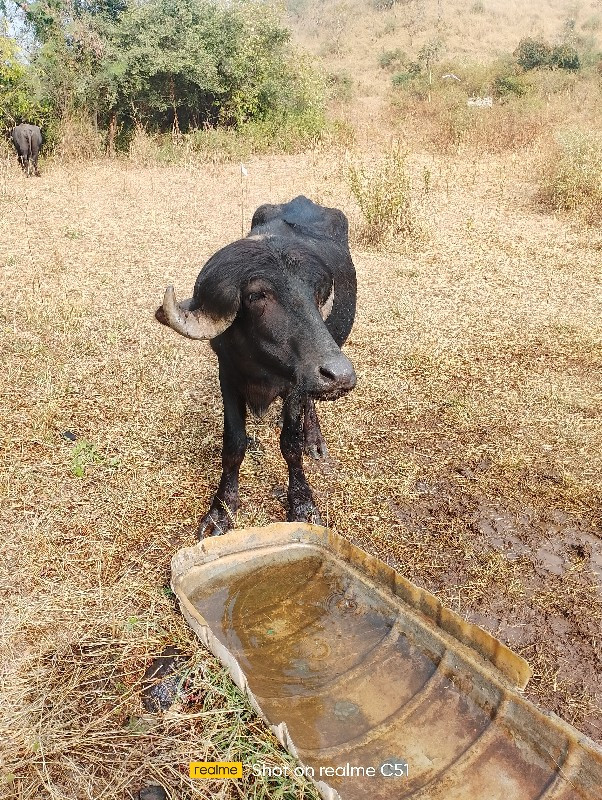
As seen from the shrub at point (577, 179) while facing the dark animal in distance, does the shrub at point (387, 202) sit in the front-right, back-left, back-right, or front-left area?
front-left

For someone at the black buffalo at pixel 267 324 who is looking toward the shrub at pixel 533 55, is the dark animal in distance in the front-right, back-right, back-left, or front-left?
front-left

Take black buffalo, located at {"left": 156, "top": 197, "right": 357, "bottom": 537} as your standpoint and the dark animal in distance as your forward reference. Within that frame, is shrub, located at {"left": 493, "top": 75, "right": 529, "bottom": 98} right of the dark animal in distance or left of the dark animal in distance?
right

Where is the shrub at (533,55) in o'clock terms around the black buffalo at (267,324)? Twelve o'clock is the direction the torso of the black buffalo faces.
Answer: The shrub is roughly at 7 o'clock from the black buffalo.

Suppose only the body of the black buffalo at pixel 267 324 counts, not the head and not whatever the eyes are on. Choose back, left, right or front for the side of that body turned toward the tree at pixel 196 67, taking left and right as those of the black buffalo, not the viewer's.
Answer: back

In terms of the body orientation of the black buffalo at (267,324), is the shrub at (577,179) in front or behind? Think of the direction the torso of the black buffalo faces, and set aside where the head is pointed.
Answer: behind

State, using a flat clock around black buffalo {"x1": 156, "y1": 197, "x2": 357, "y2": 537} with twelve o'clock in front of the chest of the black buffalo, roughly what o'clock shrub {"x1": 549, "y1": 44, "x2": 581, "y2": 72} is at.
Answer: The shrub is roughly at 7 o'clock from the black buffalo.

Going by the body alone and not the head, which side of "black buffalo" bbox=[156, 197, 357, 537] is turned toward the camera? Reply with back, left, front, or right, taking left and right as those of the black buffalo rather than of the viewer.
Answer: front

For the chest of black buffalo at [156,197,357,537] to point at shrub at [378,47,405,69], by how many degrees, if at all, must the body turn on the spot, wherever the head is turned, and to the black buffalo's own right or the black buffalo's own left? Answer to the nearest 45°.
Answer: approximately 180°
